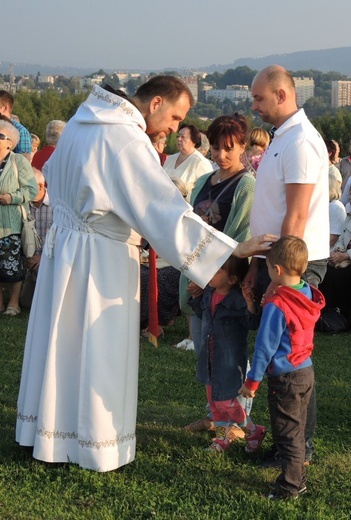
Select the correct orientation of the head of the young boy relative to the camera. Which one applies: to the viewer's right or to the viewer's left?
to the viewer's left

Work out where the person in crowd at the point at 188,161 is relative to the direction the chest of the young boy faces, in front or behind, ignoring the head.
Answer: in front

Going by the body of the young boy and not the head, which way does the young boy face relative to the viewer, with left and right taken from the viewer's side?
facing away from the viewer and to the left of the viewer

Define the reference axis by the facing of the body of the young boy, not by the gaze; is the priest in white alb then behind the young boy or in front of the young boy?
in front

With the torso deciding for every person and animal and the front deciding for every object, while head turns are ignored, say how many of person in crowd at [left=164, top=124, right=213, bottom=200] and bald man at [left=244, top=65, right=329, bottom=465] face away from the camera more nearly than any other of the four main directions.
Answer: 0

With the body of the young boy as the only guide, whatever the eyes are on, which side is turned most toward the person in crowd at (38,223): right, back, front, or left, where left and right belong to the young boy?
front

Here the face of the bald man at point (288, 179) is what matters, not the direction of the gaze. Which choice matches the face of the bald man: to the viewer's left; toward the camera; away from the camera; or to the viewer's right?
to the viewer's left

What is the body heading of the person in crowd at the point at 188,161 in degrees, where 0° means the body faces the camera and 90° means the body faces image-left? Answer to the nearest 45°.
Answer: approximately 45°

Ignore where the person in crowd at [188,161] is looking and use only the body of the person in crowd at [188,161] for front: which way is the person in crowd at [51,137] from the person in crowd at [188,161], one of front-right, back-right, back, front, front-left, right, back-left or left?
front-right

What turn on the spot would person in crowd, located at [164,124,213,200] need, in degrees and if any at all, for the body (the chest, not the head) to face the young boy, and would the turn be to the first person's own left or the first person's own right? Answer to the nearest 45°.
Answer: approximately 45° to the first person's own left

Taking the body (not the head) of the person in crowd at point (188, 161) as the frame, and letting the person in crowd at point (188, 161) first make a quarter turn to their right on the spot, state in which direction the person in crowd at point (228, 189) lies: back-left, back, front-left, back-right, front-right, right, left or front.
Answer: back-left

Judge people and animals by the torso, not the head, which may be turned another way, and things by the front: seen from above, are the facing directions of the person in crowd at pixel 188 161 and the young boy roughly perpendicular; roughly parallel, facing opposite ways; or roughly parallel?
roughly perpendicular
